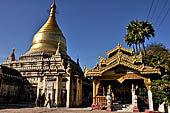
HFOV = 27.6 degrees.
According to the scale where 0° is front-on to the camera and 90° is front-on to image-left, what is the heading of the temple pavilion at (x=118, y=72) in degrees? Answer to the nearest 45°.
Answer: approximately 0°

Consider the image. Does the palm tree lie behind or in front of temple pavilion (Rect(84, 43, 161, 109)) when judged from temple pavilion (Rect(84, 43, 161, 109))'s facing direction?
behind

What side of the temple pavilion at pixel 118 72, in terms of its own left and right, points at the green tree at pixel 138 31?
back
